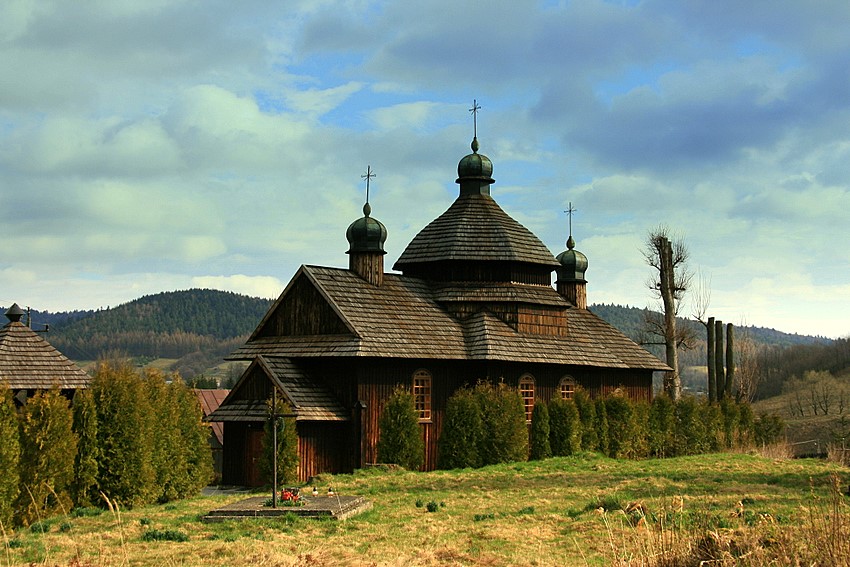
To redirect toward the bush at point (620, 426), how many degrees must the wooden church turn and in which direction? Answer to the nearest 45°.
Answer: approximately 180°

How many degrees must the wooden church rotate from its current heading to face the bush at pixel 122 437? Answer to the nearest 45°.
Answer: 0° — it already faces it

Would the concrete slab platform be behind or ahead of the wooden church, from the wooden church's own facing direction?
ahead

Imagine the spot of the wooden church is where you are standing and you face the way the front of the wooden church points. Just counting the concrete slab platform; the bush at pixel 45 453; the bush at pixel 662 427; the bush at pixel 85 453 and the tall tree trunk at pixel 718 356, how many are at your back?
2

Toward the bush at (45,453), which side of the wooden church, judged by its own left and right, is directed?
front

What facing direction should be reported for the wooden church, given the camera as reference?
facing the viewer and to the left of the viewer

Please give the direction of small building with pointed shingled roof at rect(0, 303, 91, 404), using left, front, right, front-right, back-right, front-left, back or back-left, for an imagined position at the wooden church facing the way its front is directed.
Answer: front

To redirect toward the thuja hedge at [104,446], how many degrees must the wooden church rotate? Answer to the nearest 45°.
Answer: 0° — it already faces it

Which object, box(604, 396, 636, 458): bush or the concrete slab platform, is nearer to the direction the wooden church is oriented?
the concrete slab platform

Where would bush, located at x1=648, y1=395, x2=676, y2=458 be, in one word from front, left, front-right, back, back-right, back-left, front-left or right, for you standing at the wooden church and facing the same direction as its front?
back

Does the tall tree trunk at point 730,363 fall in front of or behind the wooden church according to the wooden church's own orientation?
behind

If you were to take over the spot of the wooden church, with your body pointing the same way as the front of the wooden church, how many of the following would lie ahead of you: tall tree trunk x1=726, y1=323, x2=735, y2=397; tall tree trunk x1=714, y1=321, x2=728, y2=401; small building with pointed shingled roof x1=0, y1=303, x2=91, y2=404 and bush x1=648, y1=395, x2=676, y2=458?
1

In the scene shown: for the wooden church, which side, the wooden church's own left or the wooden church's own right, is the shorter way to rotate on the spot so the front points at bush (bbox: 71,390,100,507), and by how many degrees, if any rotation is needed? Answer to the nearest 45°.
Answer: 0° — it already faces it

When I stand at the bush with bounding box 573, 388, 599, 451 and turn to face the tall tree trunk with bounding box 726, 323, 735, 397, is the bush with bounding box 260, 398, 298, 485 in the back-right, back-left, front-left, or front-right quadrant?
back-left
